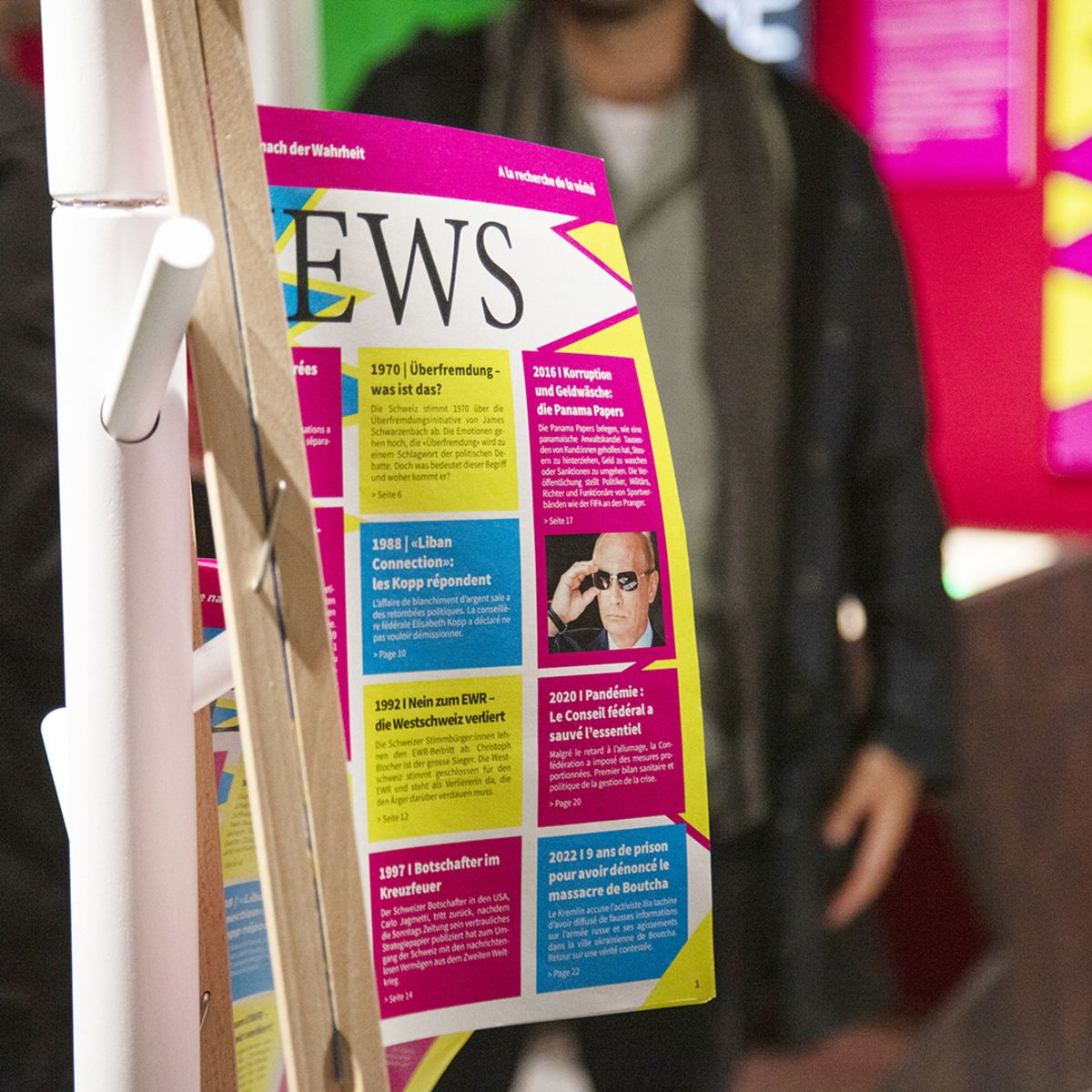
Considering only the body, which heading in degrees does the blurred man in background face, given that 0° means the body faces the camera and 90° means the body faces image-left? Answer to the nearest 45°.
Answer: approximately 0°

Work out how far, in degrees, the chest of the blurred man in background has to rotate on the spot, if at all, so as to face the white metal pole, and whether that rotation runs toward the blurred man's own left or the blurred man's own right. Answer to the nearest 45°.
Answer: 0° — they already face it

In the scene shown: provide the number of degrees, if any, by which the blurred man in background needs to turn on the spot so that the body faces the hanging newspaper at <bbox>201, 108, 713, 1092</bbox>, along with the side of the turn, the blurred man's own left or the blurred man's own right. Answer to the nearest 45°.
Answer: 0° — they already face it
